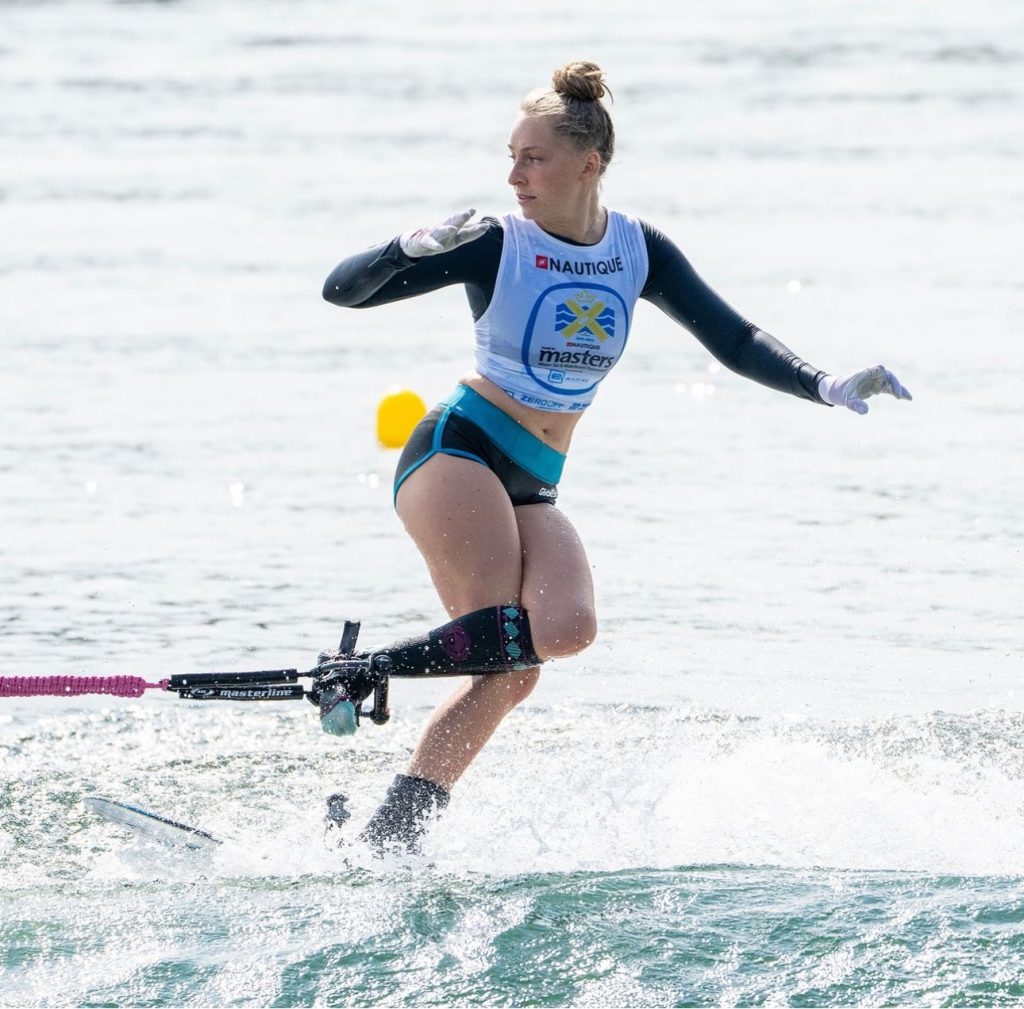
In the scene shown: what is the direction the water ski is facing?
to the viewer's left

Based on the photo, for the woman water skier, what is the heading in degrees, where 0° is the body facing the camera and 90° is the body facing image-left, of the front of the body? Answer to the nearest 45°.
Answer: approximately 315°

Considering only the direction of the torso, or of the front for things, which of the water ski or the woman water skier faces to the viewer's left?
the water ski

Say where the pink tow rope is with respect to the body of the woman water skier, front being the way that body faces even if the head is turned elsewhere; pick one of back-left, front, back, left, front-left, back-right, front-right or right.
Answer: back-right

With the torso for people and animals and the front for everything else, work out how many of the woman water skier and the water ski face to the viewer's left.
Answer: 1

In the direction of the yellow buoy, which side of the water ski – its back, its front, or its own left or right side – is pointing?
right
